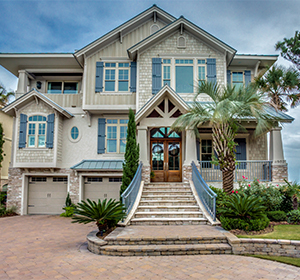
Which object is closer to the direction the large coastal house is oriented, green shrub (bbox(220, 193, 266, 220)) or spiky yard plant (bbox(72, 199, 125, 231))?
the spiky yard plant

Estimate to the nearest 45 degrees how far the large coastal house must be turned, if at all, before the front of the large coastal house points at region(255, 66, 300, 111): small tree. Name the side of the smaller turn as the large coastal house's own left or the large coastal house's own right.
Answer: approximately 90° to the large coastal house's own left

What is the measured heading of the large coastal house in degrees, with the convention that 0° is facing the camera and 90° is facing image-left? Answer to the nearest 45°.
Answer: approximately 0°

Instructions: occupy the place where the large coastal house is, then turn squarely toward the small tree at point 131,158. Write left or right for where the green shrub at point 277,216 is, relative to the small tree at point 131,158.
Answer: left

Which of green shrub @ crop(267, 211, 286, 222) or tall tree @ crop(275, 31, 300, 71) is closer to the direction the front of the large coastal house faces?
the green shrub

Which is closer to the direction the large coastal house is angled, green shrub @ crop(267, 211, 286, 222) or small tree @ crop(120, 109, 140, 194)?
the small tree

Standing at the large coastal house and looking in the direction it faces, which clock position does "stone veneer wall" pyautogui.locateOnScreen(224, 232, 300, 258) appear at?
The stone veneer wall is roughly at 11 o'clock from the large coastal house.

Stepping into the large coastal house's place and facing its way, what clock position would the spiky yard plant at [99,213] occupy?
The spiky yard plant is roughly at 12 o'clock from the large coastal house.

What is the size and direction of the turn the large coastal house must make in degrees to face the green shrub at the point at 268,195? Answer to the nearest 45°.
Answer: approximately 45° to its left
